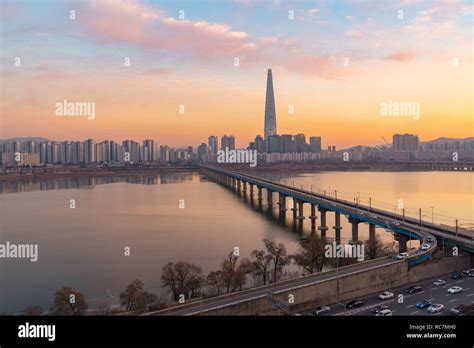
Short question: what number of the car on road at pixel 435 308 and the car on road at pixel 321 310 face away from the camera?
0

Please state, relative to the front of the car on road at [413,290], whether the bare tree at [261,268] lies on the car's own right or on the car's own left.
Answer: on the car's own right

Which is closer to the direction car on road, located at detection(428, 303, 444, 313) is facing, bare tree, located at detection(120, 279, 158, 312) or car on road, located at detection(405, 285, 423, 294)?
the bare tree

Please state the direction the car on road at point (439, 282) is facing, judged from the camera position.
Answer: facing the viewer and to the left of the viewer

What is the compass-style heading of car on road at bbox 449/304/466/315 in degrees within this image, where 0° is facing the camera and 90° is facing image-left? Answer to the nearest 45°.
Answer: approximately 45°

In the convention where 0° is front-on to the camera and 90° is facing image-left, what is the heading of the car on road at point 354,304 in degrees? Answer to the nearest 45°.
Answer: approximately 45°

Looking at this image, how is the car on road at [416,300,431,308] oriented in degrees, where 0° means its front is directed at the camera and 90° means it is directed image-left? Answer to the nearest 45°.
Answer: approximately 45°
